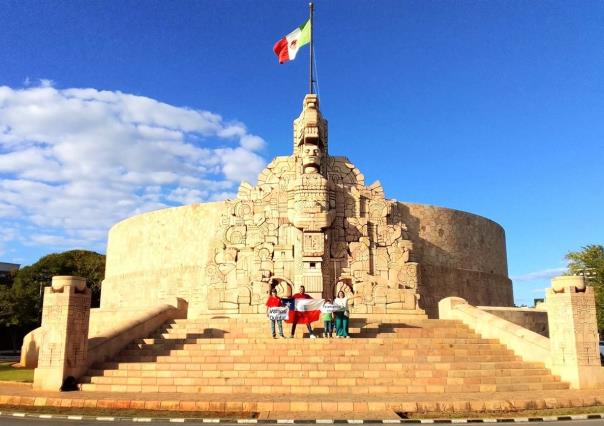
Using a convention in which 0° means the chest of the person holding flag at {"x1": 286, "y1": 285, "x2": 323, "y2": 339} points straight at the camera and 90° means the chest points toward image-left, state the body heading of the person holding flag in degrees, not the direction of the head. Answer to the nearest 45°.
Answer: approximately 0°

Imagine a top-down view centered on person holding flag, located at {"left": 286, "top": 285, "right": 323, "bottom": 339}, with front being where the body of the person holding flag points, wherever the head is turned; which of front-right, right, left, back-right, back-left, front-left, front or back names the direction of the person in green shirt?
front-left

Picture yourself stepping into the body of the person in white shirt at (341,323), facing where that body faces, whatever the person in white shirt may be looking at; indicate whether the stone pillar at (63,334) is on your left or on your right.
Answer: on your right

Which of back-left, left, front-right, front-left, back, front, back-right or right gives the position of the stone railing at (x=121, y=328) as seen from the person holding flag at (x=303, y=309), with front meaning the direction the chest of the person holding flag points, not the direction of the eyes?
right

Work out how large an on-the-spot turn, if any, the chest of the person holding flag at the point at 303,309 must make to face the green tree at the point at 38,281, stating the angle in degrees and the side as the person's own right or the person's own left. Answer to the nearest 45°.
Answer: approximately 135° to the person's own right

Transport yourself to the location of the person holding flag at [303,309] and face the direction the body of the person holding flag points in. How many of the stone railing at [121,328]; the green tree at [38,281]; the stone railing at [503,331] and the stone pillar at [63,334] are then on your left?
1

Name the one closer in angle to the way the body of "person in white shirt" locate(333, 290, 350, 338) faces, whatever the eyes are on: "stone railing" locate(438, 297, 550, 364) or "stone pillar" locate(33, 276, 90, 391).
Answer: the stone pillar

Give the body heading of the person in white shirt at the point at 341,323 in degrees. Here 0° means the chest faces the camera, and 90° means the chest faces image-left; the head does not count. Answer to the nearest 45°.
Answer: approximately 0°

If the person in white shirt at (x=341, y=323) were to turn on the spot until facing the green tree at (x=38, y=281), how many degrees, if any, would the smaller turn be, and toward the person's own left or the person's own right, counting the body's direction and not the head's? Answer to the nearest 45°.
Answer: approximately 135° to the person's own right

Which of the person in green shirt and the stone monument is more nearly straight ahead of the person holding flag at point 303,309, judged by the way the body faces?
the person in green shirt

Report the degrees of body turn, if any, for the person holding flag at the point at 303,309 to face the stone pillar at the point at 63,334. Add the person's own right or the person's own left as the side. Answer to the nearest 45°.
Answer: approximately 45° to the person's own right

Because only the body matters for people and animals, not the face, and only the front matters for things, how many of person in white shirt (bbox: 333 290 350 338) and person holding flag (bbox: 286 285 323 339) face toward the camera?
2
